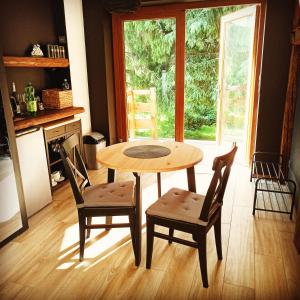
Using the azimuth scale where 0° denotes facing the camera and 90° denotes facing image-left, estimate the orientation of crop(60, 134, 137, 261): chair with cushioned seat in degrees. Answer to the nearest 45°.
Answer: approximately 270°

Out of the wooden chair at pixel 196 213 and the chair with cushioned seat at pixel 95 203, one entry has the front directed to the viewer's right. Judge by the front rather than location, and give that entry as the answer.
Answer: the chair with cushioned seat

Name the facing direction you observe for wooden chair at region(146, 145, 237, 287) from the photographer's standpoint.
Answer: facing away from the viewer and to the left of the viewer

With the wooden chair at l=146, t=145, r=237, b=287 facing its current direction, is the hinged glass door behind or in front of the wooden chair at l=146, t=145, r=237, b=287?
in front

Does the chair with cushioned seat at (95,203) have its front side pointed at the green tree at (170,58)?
no

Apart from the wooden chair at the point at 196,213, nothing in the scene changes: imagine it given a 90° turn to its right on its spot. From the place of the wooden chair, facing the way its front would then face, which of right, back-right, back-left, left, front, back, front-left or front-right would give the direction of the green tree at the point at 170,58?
front-left

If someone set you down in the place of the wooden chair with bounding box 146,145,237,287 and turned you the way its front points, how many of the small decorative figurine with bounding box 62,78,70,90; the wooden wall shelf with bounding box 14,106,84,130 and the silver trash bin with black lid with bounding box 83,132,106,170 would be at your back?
0

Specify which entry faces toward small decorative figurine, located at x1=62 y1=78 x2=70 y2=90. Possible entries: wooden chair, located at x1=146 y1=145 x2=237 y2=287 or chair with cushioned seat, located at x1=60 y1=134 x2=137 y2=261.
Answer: the wooden chair

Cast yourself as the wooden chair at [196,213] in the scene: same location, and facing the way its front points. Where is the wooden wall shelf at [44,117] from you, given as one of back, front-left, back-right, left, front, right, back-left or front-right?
front

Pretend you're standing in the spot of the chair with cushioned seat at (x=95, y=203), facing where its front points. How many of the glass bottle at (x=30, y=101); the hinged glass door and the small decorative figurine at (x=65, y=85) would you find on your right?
0

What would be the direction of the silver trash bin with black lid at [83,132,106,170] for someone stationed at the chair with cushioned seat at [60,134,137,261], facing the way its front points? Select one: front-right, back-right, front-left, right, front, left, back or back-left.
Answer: left

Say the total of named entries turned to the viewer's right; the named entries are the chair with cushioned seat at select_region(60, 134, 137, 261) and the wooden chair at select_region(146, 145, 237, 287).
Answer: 1
